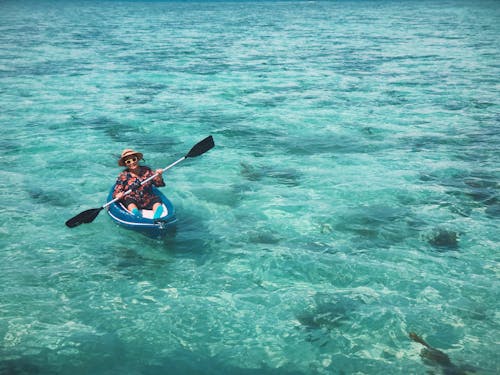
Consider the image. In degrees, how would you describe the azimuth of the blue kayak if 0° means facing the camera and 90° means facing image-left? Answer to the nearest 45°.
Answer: approximately 315°
